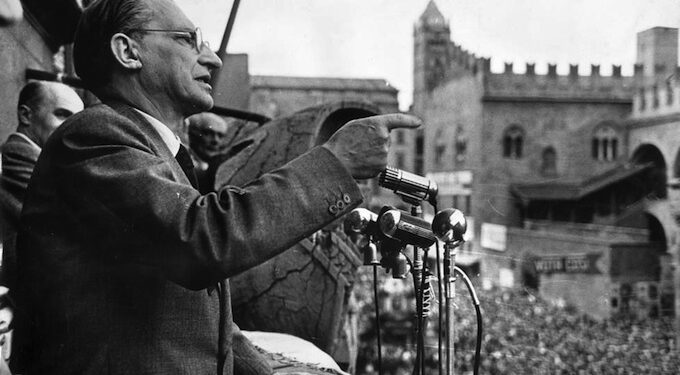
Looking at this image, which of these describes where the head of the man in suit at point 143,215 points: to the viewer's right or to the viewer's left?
to the viewer's right

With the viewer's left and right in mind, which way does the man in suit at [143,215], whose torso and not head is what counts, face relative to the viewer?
facing to the right of the viewer

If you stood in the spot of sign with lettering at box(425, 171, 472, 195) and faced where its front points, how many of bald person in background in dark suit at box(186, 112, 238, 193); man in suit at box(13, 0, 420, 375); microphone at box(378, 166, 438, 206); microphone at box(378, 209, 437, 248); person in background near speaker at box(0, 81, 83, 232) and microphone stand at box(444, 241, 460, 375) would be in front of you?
6

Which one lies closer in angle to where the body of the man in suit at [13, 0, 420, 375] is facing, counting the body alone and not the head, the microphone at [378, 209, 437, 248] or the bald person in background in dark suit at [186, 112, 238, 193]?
the microphone

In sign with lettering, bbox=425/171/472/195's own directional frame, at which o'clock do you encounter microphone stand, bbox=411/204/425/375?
The microphone stand is roughly at 12 o'clock from the sign with lettering.

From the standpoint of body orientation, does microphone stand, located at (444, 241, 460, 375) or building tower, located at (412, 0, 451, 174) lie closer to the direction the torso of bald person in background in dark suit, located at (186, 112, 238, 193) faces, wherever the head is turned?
the microphone stand

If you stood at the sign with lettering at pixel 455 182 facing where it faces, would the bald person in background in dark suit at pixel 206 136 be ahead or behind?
ahead

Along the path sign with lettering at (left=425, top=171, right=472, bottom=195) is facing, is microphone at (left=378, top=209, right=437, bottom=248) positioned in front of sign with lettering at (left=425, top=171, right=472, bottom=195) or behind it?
in front

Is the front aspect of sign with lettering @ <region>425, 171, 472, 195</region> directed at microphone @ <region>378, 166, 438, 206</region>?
yes

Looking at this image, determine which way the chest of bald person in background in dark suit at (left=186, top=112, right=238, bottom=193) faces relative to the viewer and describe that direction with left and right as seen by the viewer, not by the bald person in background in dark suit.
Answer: facing the viewer and to the right of the viewer

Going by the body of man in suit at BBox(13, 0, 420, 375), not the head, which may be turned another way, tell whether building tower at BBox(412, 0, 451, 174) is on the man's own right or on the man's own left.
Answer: on the man's own left

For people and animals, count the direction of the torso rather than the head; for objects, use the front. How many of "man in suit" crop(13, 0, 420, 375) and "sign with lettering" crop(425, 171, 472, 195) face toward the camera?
1

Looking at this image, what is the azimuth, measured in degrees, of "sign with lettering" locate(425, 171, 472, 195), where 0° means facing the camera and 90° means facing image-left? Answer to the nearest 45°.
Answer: approximately 0°

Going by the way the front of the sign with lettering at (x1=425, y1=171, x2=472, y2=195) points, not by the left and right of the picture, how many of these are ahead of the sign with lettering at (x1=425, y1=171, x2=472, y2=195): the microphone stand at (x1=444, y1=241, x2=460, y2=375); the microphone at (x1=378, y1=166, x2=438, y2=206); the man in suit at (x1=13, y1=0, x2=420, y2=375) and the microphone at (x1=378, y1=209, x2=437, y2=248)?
4
